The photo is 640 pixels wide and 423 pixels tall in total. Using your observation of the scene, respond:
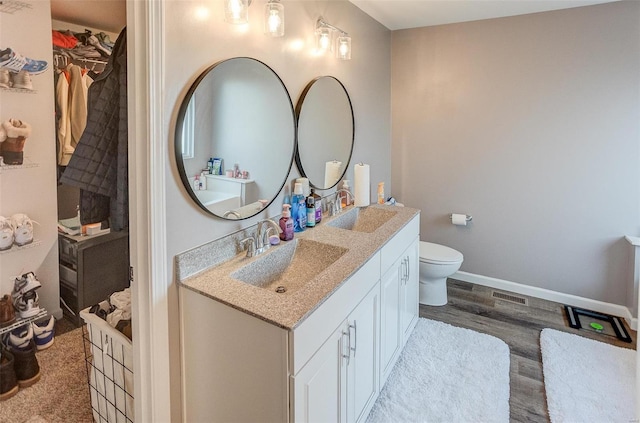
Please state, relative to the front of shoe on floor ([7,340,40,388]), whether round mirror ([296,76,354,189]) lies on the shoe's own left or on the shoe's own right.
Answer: on the shoe's own left

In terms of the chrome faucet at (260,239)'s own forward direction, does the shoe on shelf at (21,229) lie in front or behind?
behind

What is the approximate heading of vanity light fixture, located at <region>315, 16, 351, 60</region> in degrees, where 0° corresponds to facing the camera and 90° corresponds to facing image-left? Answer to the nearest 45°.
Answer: approximately 315°
